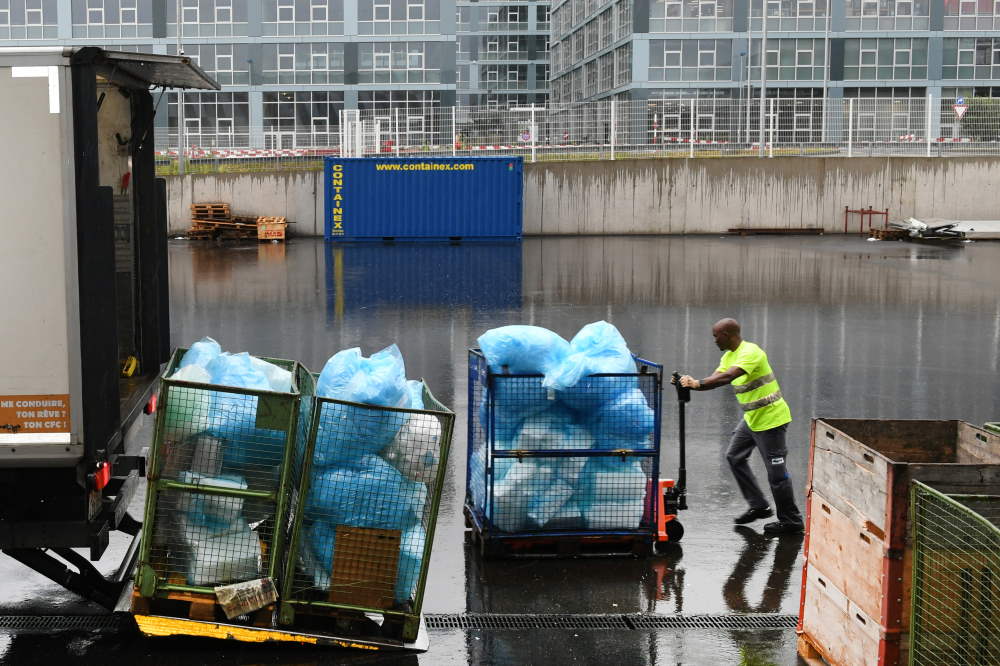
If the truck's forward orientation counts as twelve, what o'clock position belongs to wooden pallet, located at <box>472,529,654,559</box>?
The wooden pallet is roughly at 5 o'clock from the truck.

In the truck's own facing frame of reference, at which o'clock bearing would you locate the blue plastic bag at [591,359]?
The blue plastic bag is roughly at 5 o'clock from the truck.

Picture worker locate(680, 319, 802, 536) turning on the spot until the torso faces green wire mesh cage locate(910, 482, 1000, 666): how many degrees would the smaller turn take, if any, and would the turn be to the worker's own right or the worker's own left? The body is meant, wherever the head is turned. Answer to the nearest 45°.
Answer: approximately 90° to the worker's own left

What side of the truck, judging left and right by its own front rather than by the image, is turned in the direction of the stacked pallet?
right

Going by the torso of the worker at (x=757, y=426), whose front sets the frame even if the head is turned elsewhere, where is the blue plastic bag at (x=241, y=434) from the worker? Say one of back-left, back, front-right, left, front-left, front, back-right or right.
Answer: front-left

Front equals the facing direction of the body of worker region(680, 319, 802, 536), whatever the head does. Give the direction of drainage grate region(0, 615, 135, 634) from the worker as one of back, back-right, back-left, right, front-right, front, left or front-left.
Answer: front-left

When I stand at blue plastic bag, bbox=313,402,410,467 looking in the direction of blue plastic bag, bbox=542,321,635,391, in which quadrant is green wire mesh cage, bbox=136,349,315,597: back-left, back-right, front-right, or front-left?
back-left

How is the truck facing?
to the viewer's left

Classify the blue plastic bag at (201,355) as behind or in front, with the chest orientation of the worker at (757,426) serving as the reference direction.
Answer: in front

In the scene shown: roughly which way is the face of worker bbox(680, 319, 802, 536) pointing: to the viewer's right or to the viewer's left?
to the viewer's left

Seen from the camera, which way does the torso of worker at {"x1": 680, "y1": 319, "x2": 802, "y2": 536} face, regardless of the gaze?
to the viewer's left

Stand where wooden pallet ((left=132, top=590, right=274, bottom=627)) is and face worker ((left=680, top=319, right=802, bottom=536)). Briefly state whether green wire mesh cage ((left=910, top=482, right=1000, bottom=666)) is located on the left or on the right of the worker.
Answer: right

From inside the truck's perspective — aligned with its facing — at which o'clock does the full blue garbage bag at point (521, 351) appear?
The full blue garbage bag is roughly at 5 o'clock from the truck.

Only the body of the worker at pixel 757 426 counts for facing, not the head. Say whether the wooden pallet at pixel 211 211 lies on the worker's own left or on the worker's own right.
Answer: on the worker's own right
